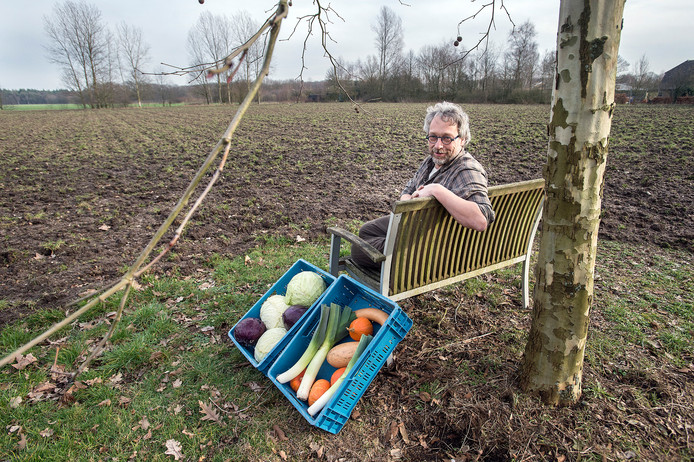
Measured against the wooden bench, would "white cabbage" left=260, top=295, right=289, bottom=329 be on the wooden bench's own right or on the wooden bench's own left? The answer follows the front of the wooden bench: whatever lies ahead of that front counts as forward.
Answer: on the wooden bench's own left

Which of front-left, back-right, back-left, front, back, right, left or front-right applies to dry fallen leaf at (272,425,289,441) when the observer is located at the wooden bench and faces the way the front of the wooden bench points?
left

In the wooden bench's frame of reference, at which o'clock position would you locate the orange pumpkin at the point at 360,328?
The orange pumpkin is roughly at 9 o'clock from the wooden bench.

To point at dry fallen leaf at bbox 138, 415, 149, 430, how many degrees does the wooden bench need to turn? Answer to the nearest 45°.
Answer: approximately 90° to its left

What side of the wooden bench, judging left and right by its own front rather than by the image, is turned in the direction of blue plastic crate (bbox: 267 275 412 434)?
left

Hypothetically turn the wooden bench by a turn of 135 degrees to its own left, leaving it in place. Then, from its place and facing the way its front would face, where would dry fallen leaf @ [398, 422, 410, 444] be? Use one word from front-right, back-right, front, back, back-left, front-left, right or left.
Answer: front

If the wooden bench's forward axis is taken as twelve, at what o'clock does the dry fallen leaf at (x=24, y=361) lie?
The dry fallen leaf is roughly at 10 o'clock from the wooden bench.

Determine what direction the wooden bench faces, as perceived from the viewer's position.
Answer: facing away from the viewer and to the left of the viewer

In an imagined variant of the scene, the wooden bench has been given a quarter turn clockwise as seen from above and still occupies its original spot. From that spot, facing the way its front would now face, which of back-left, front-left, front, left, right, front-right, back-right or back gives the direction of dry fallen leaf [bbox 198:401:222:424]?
back

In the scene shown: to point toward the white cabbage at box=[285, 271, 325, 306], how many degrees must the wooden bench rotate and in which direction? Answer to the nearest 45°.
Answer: approximately 45° to its left

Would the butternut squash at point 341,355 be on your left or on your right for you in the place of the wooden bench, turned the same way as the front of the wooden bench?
on your left

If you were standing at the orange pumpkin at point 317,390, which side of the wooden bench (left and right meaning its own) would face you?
left

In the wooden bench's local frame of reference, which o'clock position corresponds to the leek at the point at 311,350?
The leek is roughly at 9 o'clock from the wooden bench.
